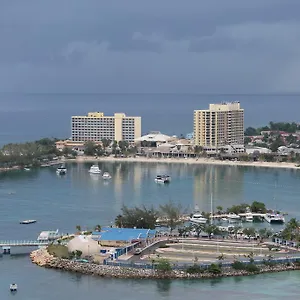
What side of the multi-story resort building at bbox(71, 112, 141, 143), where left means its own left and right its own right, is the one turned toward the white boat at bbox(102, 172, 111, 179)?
front

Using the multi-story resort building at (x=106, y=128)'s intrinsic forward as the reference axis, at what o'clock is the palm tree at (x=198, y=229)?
The palm tree is roughly at 12 o'clock from the multi-story resort building.

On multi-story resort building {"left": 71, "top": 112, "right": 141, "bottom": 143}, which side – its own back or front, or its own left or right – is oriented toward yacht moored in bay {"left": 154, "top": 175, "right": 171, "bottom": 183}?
front

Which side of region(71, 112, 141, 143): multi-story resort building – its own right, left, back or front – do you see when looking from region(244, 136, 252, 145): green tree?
left

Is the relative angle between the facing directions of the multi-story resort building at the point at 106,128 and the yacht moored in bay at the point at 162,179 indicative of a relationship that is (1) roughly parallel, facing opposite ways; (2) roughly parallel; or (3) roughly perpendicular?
roughly perpendicular
